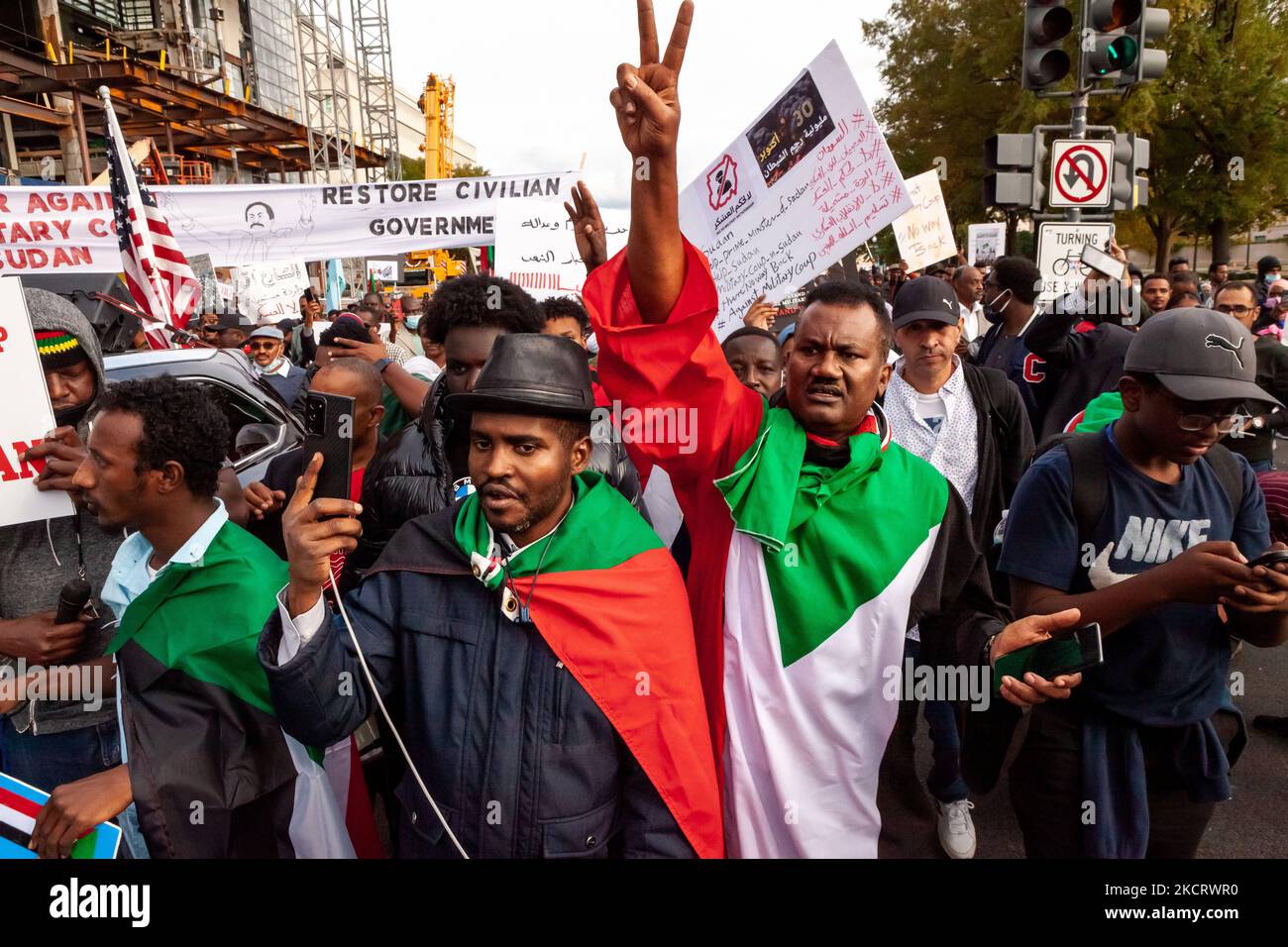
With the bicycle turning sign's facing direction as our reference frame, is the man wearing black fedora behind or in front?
in front

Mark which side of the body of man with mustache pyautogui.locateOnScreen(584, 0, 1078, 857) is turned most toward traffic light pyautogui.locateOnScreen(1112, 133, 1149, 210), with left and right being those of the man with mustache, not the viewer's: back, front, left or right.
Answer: back

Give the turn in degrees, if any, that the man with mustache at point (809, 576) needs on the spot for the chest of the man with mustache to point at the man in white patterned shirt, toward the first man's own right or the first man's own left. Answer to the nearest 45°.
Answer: approximately 180°

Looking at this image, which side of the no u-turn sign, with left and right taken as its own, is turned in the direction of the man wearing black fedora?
front

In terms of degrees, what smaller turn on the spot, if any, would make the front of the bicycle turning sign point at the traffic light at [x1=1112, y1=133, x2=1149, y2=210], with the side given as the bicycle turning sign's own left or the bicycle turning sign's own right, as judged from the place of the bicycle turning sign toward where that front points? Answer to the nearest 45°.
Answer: approximately 90° to the bicycle crossing sign's own left

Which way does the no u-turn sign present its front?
toward the camera

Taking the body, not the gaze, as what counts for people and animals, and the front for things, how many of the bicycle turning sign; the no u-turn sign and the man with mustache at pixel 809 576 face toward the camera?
3

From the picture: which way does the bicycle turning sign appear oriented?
toward the camera
